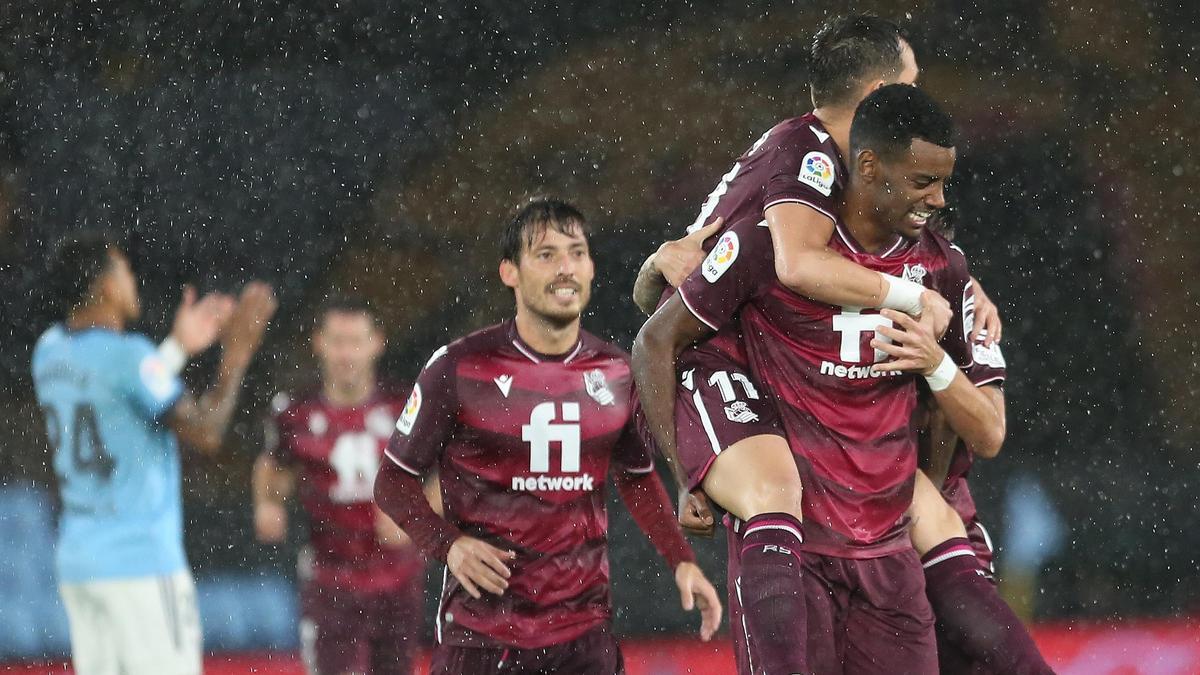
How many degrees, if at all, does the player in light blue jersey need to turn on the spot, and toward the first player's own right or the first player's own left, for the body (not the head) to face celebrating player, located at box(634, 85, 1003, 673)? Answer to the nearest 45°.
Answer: approximately 90° to the first player's own right

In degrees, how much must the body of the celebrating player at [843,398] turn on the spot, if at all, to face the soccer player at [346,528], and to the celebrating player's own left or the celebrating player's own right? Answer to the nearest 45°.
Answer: approximately 180°

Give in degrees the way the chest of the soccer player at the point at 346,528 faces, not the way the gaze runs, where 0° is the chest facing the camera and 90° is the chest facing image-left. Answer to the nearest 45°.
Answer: approximately 0°

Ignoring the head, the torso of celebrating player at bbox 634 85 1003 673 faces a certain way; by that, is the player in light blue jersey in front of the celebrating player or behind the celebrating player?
behind

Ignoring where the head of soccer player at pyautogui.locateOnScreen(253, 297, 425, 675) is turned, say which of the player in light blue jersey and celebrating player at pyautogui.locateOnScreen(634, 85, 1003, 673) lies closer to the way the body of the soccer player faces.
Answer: the celebrating player

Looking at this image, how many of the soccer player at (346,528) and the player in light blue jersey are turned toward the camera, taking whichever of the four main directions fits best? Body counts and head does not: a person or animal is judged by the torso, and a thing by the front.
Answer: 1

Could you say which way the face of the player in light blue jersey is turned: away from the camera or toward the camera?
away from the camera

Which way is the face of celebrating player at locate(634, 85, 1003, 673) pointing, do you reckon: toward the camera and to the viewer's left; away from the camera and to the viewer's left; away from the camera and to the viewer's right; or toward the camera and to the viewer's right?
toward the camera and to the viewer's right

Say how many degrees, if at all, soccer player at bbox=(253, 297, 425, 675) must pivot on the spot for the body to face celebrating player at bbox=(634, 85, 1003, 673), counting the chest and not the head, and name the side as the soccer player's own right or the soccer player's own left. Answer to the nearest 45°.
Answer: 0° — they already face them

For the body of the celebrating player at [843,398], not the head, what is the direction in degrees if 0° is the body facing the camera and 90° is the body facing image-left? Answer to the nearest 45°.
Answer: approximately 315°

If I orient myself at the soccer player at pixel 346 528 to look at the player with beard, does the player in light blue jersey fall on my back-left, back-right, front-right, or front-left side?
front-right
